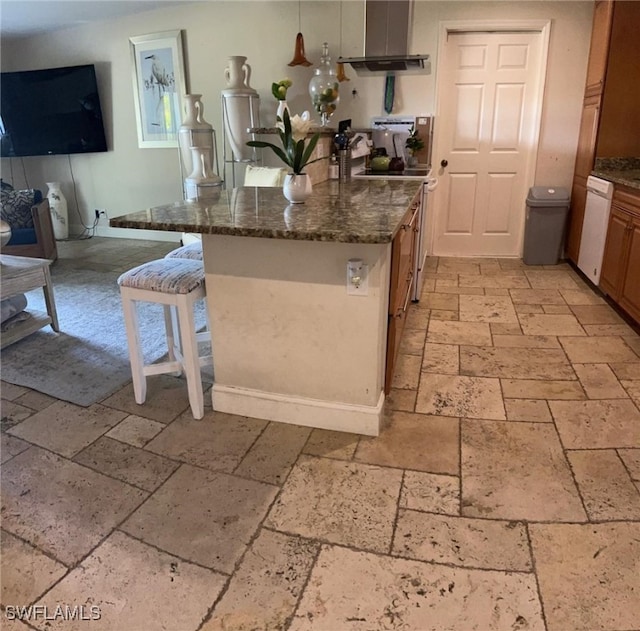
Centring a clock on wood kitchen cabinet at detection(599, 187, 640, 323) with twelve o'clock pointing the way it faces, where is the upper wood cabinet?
The upper wood cabinet is roughly at 4 o'clock from the wood kitchen cabinet.

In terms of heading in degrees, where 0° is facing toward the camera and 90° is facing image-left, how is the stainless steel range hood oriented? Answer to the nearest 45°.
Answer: approximately 0°

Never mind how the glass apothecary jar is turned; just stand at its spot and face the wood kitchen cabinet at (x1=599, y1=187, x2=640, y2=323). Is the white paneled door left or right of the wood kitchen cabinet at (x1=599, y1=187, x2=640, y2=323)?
left

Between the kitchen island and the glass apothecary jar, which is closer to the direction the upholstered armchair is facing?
the kitchen island

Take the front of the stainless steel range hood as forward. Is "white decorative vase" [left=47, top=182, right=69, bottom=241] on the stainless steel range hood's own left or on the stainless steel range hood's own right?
on the stainless steel range hood's own right

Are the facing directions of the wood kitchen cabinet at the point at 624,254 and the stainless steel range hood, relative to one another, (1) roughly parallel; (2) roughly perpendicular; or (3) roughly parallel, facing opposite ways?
roughly perpendicular

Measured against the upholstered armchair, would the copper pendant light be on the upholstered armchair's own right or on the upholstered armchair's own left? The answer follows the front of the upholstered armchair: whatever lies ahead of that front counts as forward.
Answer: on the upholstered armchair's own left
